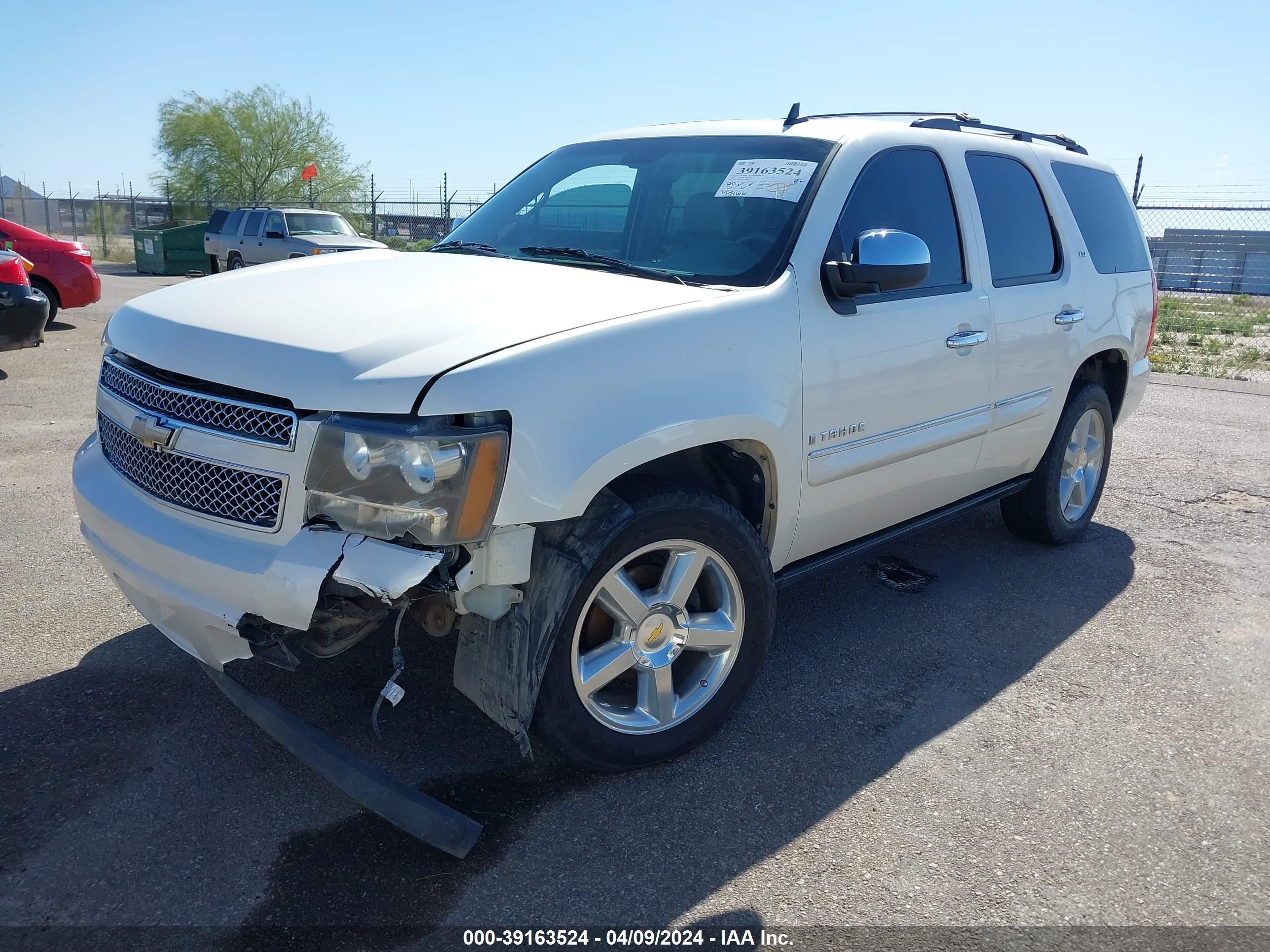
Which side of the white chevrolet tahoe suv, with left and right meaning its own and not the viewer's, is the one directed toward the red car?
right

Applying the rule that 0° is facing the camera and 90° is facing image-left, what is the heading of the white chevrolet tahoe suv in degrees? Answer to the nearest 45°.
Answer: approximately 45°

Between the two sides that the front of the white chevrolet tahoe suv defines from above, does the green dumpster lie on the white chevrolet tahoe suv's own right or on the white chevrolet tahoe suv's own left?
on the white chevrolet tahoe suv's own right
